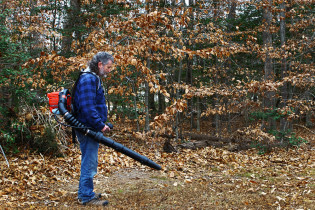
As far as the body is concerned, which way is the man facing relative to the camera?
to the viewer's right

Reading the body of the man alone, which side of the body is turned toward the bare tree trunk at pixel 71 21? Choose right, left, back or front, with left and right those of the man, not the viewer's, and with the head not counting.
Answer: left
